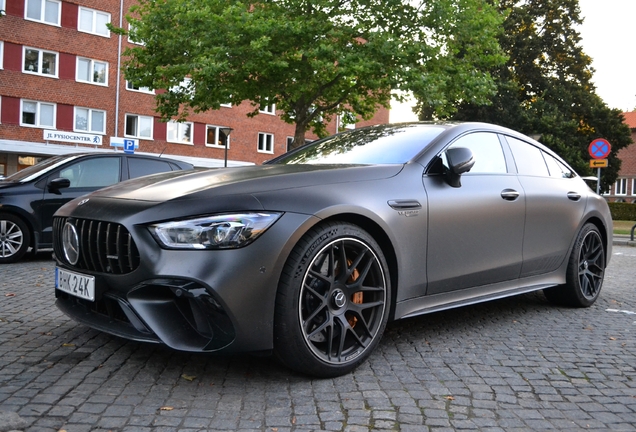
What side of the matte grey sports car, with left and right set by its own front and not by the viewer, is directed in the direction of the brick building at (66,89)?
right

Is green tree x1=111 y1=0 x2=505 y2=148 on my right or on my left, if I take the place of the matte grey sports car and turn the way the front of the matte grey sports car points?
on my right

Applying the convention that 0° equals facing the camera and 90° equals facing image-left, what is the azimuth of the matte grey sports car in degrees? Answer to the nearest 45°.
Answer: approximately 45°

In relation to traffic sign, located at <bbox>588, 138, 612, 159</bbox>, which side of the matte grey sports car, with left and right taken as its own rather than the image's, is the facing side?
back

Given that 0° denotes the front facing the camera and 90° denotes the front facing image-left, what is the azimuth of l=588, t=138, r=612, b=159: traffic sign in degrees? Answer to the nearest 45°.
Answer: approximately 0°

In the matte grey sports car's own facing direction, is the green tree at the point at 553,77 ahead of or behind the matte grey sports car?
behind

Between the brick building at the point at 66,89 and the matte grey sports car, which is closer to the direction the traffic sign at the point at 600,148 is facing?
the matte grey sports car

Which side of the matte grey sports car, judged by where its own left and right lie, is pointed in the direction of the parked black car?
right

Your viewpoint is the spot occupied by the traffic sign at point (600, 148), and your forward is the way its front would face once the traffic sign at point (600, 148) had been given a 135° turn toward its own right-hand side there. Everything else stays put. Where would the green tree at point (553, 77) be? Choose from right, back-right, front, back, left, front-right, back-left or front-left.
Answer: front-right
